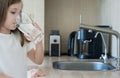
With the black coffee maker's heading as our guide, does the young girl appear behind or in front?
in front

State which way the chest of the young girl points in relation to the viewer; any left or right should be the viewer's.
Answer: facing the viewer and to the right of the viewer

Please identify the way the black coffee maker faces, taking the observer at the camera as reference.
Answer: facing the viewer and to the left of the viewer

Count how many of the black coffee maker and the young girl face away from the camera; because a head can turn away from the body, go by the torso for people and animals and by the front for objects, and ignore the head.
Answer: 0
